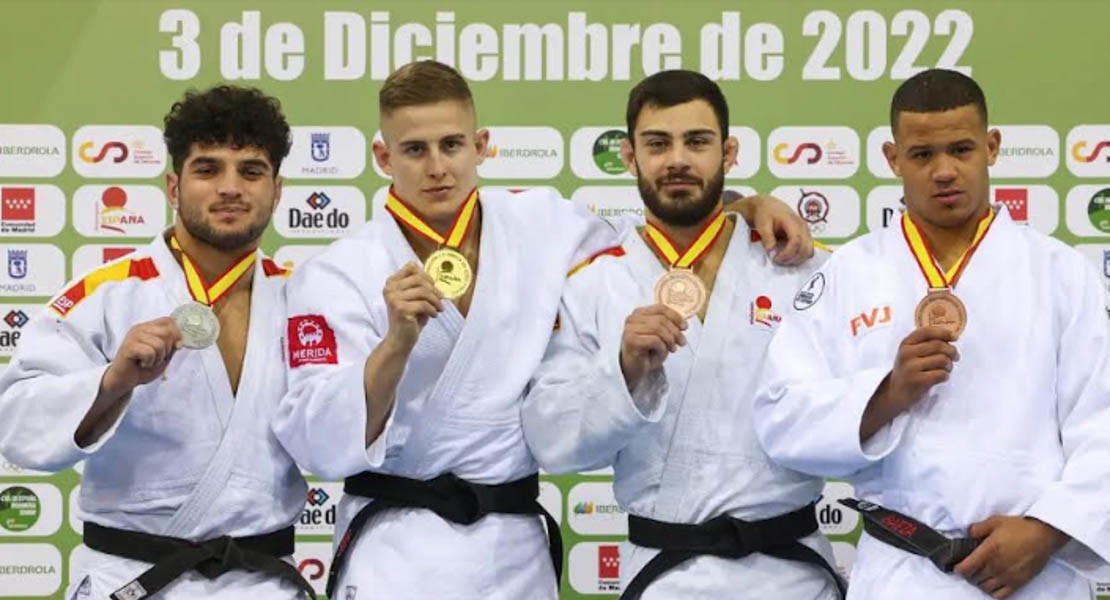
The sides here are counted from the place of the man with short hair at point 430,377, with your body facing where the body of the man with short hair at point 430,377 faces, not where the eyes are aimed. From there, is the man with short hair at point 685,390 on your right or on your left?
on your left

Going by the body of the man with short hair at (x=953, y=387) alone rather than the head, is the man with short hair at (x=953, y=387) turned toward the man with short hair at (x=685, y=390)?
no

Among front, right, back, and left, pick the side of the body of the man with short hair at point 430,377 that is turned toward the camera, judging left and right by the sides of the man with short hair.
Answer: front

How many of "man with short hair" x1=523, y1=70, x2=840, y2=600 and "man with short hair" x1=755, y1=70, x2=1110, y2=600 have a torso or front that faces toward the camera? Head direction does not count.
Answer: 2

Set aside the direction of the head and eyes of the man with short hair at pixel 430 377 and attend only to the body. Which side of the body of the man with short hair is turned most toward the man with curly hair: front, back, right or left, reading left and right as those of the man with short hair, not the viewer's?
right

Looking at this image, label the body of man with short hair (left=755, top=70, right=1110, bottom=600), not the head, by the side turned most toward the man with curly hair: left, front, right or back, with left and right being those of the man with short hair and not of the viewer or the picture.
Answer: right

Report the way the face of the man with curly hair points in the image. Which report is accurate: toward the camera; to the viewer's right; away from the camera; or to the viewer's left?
toward the camera

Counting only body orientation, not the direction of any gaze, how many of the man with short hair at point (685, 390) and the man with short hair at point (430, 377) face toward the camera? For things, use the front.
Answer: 2

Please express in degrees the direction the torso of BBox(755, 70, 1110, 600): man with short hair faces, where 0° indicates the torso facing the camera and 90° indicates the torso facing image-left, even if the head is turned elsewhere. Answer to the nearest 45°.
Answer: approximately 0°

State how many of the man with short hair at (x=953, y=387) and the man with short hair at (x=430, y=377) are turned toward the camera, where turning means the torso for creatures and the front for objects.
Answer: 2

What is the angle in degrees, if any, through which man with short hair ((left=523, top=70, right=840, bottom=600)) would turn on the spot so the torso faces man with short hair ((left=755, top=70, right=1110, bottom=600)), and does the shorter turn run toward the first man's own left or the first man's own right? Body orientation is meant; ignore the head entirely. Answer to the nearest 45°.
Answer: approximately 90° to the first man's own left

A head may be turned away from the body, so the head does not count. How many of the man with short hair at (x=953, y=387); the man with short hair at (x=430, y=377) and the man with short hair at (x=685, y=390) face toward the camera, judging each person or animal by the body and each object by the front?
3

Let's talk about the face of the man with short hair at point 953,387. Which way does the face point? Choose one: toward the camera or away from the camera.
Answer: toward the camera

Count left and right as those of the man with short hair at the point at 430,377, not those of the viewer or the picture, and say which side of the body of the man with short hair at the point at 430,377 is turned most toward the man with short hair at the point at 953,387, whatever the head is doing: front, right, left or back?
left

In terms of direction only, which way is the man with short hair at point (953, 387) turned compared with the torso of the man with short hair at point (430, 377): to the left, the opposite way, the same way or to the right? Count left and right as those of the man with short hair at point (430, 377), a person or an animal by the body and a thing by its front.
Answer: the same way

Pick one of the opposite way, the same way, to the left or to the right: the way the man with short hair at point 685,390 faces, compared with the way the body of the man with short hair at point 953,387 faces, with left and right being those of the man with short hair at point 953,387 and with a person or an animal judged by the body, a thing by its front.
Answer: the same way
